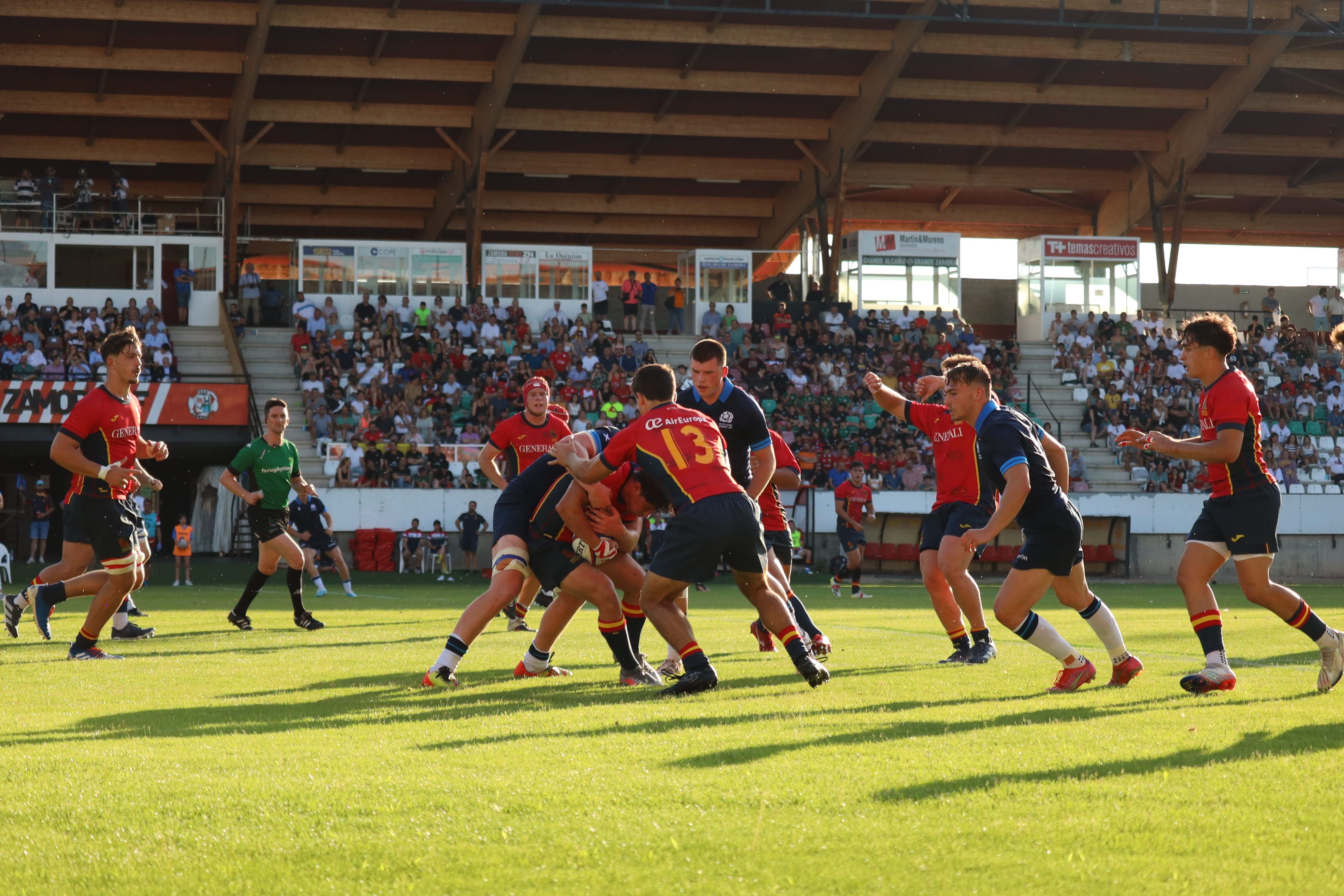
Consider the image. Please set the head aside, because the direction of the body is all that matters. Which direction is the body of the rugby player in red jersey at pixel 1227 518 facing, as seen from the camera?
to the viewer's left

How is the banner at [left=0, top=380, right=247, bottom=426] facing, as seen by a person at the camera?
facing the viewer

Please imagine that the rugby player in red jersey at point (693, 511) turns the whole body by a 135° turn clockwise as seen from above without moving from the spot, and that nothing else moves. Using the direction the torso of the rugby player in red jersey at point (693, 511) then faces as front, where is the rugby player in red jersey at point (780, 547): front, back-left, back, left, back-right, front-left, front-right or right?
left

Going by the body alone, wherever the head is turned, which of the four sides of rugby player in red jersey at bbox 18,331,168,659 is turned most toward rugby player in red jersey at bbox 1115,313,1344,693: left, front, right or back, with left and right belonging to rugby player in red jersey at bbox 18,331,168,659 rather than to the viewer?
front

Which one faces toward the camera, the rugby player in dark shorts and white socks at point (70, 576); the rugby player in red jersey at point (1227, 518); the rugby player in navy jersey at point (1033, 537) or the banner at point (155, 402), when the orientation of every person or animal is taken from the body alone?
the banner

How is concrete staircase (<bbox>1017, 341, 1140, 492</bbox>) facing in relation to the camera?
toward the camera

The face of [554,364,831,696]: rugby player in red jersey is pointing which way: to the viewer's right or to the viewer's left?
to the viewer's left

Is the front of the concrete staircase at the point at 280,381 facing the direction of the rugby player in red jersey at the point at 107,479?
yes

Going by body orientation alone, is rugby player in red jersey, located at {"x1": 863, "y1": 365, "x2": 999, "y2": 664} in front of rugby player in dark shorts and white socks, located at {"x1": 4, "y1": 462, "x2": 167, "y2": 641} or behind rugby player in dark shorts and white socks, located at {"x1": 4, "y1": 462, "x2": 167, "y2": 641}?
in front

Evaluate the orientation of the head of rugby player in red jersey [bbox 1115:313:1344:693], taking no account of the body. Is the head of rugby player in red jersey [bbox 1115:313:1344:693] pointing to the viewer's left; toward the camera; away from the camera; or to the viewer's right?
to the viewer's left

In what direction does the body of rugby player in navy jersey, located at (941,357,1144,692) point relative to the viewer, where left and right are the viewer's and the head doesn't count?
facing to the left of the viewer

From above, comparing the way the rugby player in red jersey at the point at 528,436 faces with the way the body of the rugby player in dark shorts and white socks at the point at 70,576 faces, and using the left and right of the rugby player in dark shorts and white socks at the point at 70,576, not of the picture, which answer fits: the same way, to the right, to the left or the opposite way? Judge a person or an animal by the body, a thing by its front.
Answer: to the right

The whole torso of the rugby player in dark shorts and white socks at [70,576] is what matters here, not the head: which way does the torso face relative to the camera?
to the viewer's right
